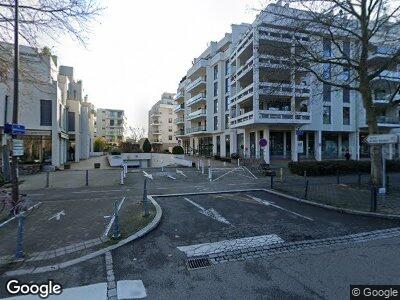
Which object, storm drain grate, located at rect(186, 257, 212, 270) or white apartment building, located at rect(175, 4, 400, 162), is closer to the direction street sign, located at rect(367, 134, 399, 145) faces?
the storm drain grate

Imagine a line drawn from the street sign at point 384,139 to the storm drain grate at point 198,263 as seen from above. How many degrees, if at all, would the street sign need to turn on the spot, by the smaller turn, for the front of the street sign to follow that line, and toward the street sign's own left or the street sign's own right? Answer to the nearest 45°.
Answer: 0° — it already faces it

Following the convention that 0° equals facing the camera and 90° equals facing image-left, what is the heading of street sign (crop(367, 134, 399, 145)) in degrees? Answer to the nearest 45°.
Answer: approximately 0°
